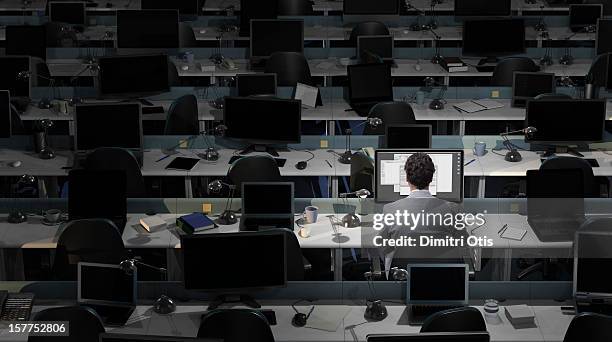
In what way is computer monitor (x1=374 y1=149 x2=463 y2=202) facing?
toward the camera

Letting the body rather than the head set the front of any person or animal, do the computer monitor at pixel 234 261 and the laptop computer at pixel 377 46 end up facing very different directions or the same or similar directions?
same or similar directions

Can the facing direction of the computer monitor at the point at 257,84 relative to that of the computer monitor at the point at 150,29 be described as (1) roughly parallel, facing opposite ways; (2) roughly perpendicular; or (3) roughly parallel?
roughly parallel

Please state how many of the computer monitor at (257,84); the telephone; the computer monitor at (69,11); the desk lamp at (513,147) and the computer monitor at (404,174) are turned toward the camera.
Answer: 4

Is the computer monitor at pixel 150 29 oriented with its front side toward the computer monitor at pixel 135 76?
yes

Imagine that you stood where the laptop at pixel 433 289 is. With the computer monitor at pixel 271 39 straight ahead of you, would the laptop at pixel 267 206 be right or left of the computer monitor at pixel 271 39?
left

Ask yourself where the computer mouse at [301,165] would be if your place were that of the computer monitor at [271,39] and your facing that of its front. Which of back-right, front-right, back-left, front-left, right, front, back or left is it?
front

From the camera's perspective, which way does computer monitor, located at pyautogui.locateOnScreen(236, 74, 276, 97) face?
toward the camera

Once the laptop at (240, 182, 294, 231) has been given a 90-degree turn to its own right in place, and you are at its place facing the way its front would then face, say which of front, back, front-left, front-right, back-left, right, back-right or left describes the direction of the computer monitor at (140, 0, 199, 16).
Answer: right

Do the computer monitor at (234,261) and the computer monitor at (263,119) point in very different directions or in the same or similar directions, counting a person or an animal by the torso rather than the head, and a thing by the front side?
same or similar directions

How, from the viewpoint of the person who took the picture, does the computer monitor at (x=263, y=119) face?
facing the viewer

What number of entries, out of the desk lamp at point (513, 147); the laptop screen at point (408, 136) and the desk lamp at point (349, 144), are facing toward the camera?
1

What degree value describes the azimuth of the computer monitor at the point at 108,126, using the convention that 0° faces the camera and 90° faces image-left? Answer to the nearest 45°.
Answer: approximately 0°

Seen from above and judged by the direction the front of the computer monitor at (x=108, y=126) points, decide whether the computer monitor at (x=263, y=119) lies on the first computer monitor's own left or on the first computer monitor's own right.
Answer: on the first computer monitor's own left

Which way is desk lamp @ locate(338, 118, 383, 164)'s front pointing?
to the viewer's right

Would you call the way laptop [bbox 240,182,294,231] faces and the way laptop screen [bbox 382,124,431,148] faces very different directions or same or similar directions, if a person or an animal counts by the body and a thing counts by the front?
same or similar directions
